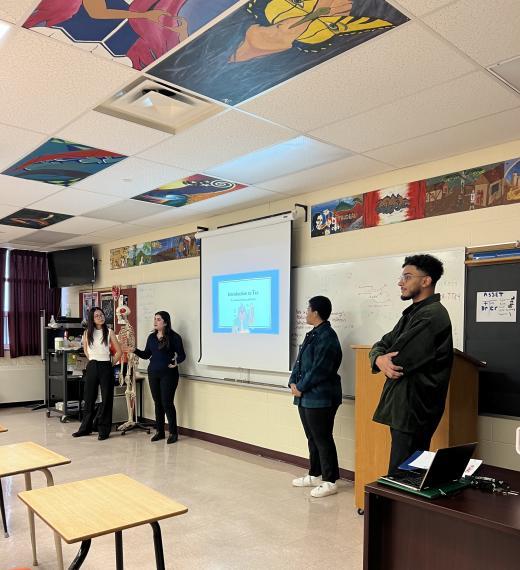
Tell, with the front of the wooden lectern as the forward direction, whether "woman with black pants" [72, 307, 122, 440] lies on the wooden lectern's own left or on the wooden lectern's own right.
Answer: on the wooden lectern's own right

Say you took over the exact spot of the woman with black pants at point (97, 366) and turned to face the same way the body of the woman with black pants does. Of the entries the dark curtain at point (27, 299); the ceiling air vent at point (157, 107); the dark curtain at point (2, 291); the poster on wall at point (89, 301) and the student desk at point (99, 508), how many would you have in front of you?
2

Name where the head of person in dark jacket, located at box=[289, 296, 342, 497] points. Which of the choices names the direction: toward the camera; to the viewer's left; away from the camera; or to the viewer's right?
to the viewer's left

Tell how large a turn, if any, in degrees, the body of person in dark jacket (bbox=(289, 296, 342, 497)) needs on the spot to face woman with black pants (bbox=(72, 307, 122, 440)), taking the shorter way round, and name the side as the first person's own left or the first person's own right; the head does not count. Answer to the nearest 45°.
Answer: approximately 45° to the first person's own right

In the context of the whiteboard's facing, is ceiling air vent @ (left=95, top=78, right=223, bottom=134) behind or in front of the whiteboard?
in front
